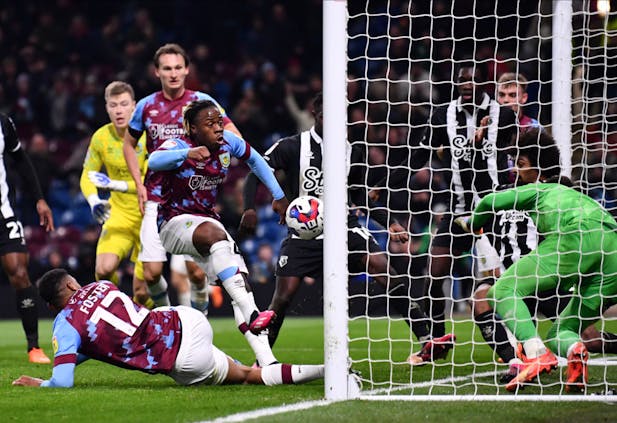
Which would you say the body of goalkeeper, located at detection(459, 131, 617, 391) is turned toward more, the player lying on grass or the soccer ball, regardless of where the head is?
the soccer ball

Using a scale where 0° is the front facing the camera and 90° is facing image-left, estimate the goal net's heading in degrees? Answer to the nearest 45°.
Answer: approximately 135°

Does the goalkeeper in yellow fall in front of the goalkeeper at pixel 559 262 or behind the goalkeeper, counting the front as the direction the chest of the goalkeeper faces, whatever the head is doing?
in front

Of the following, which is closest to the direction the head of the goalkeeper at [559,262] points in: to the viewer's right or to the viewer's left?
to the viewer's left

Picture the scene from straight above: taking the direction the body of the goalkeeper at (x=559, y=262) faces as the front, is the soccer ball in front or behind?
in front

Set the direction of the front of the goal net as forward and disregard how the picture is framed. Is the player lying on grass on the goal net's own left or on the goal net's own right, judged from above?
on the goal net's own left

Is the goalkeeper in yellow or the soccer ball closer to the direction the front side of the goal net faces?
the goalkeeper in yellow

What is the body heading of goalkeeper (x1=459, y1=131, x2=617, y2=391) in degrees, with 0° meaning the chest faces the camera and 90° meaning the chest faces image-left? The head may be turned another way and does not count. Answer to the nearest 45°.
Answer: approximately 135°

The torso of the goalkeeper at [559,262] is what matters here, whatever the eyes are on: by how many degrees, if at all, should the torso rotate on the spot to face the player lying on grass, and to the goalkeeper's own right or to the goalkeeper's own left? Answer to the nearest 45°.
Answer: approximately 45° to the goalkeeper's own left

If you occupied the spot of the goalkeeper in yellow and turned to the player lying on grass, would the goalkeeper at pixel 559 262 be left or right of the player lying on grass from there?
left
